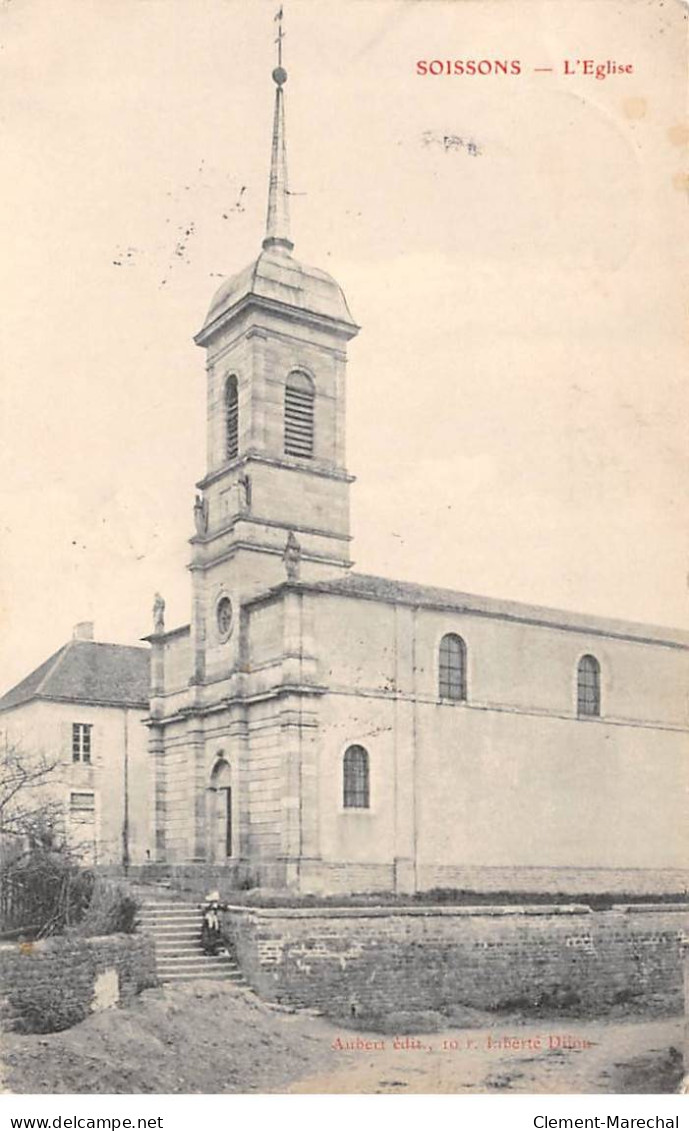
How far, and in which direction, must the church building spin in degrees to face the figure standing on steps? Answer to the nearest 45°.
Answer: approximately 45° to its left

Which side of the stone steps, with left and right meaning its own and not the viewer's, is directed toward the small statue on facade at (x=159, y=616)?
back

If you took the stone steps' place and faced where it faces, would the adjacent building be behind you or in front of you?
behind

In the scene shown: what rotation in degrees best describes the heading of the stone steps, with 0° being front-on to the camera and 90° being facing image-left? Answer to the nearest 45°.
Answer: approximately 0°

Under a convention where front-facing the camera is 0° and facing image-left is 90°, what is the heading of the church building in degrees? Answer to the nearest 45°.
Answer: approximately 45°

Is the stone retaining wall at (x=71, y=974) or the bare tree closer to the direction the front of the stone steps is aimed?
the stone retaining wall

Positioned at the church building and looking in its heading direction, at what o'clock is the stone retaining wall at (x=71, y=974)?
The stone retaining wall is roughly at 11 o'clock from the church building.

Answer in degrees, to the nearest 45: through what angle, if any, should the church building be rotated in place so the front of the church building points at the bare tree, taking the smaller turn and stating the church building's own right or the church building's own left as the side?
0° — it already faces it

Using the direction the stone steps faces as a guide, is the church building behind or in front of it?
behind
